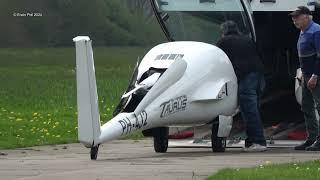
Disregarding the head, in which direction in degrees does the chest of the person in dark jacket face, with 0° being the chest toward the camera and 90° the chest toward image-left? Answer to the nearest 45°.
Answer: approximately 135°

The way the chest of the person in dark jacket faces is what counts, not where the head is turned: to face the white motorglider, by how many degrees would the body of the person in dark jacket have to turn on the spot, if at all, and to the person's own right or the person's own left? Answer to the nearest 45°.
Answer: approximately 90° to the person's own left

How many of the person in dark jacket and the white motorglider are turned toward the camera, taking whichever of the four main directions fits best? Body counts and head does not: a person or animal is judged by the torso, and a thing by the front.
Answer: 0

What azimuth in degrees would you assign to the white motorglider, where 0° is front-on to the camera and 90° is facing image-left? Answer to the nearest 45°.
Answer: approximately 225°
